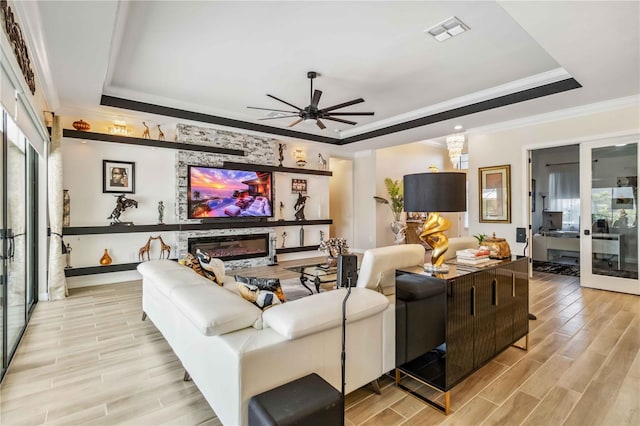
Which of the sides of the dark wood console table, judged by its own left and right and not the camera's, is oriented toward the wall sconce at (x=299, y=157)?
back

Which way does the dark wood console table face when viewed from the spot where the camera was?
facing the viewer and to the right of the viewer

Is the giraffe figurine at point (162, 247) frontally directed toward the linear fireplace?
no

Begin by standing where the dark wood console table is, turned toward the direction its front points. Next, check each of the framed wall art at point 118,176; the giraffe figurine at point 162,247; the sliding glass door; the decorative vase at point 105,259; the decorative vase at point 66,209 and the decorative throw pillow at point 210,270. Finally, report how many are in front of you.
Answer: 0

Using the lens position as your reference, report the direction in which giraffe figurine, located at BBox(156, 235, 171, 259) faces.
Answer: facing to the left of the viewer

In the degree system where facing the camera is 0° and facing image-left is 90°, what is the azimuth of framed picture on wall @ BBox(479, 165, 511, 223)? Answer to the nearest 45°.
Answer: approximately 0°

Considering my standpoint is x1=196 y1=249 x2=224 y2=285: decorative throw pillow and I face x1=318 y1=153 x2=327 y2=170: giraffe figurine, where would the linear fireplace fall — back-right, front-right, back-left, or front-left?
front-left

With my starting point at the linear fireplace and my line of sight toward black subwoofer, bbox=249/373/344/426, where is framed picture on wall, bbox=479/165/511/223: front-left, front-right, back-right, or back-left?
front-left
